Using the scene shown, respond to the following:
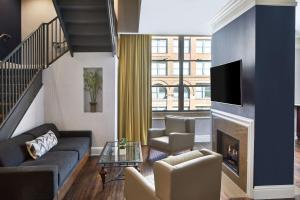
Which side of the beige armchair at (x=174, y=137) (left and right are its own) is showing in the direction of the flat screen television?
left

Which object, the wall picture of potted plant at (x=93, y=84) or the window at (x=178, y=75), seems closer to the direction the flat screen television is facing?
the wall picture of potted plant

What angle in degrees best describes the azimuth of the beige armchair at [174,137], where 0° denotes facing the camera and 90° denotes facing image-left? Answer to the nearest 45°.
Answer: approximately 45°

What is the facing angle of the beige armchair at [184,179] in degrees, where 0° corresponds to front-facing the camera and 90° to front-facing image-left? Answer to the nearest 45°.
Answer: approximately 135°

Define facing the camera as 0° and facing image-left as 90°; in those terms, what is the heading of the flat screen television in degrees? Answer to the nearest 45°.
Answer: approximately 45°

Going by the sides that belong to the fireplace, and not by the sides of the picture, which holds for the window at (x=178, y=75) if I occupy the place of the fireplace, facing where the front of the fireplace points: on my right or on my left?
on my right

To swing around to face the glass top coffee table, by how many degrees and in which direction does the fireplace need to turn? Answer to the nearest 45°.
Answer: approximately 45° to its right
